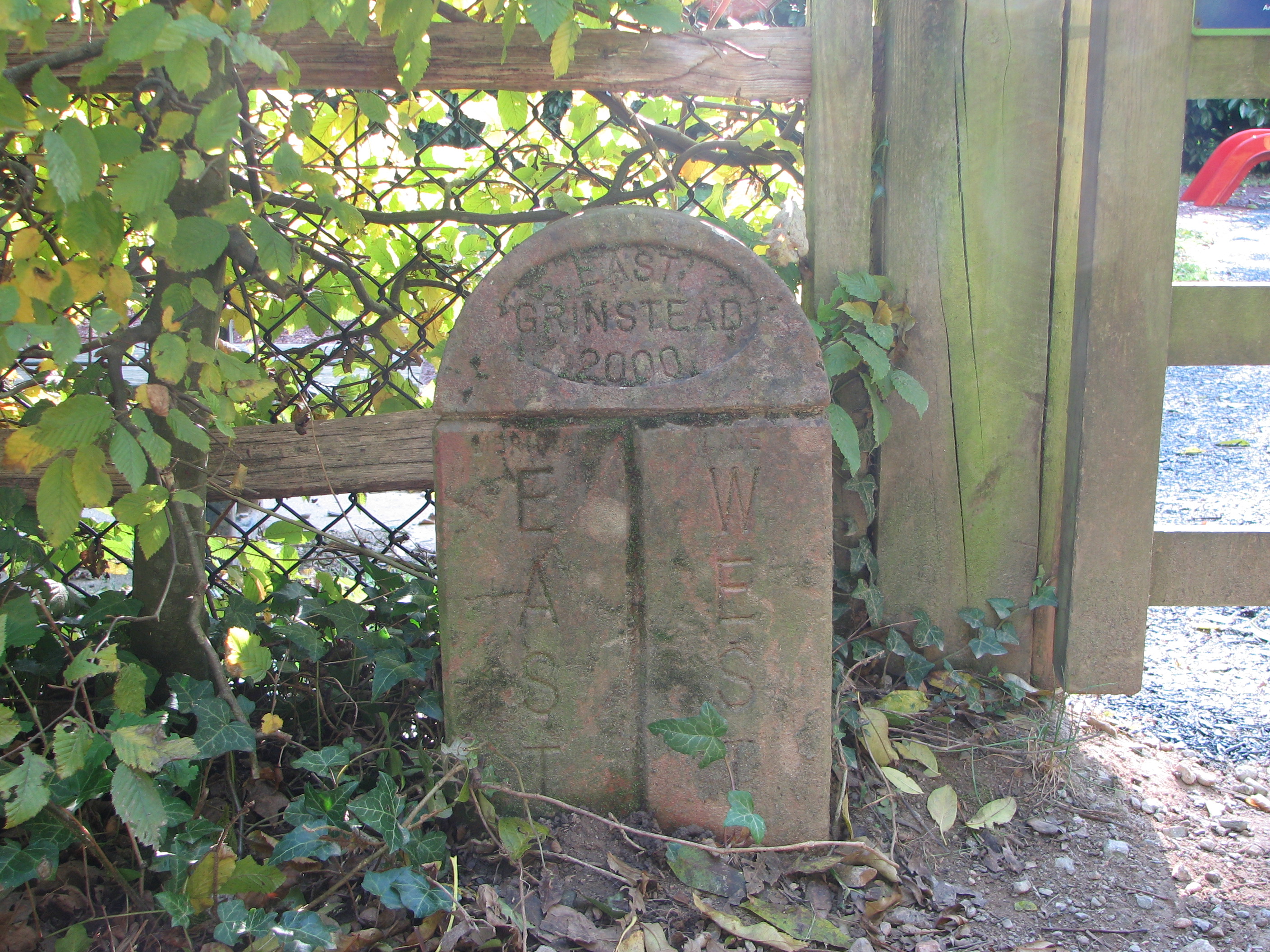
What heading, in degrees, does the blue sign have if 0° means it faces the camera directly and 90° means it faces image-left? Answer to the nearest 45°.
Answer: approximately 0°

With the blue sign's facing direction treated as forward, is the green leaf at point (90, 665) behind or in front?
in front

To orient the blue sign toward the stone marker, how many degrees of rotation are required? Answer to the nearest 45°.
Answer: approximately 45° to its right

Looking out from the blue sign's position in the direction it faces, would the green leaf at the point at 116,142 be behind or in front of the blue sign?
in front

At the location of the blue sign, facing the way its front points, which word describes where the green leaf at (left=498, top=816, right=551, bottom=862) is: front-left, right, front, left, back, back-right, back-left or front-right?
front-right
